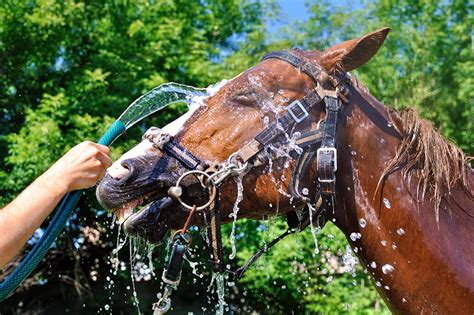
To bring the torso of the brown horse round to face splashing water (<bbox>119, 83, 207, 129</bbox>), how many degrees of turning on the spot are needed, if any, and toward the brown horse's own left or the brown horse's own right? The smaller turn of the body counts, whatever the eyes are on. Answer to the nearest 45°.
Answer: approximately 45° to the brown horse's own right

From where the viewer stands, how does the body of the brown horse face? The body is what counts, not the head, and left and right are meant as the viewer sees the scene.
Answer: facing to the left of the viewer
